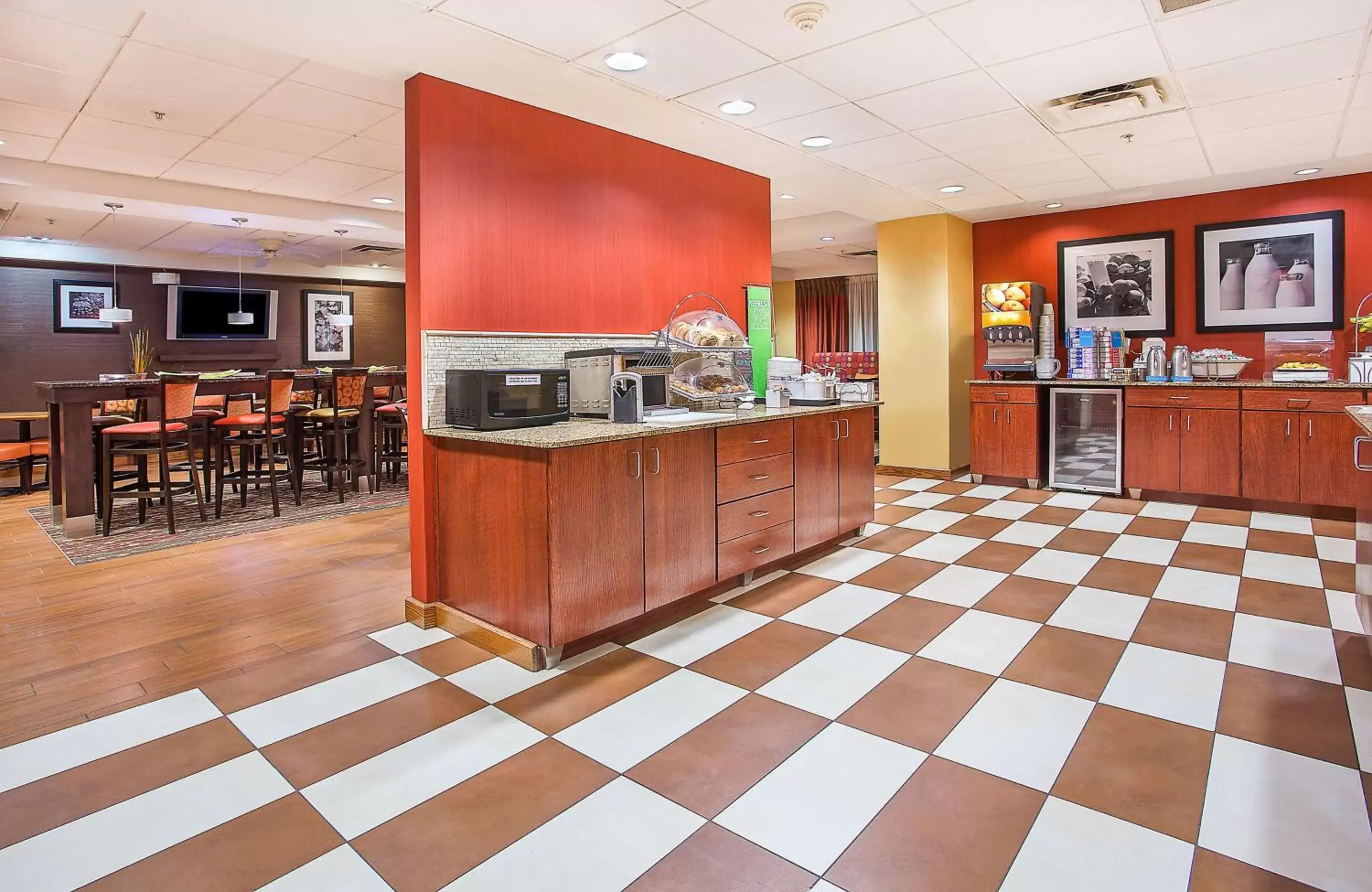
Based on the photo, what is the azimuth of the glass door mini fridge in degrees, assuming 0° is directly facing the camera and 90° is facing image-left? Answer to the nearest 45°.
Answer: approximately 0°

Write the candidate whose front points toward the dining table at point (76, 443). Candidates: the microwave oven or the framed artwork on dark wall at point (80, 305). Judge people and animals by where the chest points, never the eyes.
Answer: the framed artwork on dark wall

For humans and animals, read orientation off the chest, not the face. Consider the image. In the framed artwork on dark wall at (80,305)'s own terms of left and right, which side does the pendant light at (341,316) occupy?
on its left

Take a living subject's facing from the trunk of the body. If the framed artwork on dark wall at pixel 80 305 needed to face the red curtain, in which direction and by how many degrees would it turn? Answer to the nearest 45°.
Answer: approximately 90° to its left
